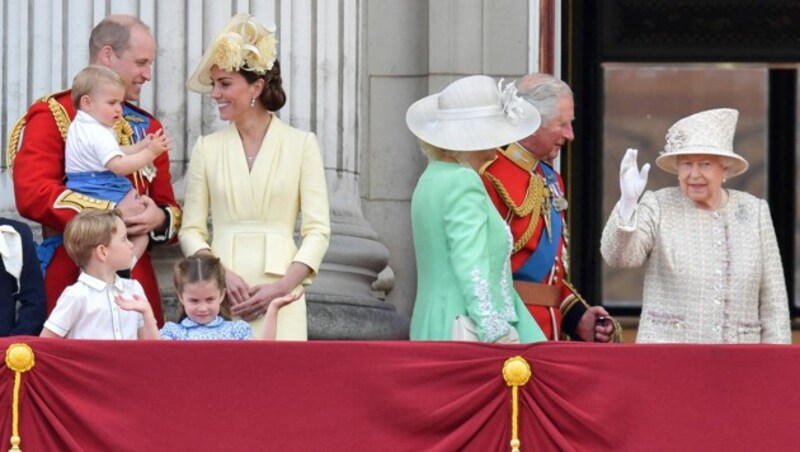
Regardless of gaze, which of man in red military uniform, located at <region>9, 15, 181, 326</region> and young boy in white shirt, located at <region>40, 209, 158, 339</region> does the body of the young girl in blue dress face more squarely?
the young boy in white shirt

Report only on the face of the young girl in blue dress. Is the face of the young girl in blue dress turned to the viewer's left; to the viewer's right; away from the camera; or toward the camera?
toward the camera

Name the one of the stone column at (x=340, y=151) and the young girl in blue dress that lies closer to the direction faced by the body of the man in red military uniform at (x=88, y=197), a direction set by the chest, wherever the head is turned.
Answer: the young girl in blue dress

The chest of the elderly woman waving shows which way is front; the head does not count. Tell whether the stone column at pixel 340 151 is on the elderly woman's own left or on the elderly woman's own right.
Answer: on the elderly woman's own right

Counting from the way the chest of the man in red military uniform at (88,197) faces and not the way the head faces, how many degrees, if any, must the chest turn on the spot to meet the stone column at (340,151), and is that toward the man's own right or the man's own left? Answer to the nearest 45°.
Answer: approximately 90° to the man's own left

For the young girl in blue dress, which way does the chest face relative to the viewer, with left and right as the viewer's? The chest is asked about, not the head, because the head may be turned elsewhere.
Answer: facing the viewer

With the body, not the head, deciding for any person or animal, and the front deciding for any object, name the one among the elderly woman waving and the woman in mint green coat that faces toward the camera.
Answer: the elderly woman waving

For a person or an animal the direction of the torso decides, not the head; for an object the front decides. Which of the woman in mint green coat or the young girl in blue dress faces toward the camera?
the young girl in blue dress

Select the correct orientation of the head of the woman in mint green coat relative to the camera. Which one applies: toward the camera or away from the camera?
away from the camera

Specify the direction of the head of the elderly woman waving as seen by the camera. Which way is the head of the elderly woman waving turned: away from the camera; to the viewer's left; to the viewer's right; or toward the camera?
toward the camera

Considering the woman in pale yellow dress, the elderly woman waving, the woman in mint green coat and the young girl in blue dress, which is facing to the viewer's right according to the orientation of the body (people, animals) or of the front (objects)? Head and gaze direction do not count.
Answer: the woman in mint green coat

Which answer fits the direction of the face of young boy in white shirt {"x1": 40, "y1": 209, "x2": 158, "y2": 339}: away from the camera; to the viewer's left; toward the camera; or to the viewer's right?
to the viewer's right

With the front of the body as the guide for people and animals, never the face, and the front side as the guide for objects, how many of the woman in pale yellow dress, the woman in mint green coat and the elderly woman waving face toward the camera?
2

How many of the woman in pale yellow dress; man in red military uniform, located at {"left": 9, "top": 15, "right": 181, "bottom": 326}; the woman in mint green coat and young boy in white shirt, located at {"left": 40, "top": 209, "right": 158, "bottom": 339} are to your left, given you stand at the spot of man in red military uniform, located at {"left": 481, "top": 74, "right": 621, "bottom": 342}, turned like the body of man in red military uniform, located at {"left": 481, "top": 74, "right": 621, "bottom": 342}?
0

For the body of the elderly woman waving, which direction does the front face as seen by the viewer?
toward the camera

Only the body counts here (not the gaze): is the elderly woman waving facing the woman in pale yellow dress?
no

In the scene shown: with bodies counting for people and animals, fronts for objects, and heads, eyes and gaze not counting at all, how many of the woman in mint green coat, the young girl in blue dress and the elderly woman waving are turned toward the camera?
2
